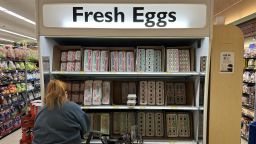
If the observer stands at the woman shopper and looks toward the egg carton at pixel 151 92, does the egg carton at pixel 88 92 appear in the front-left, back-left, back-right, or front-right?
front-left

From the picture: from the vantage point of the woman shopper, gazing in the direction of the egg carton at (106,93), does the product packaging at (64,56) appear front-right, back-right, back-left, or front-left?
front-left

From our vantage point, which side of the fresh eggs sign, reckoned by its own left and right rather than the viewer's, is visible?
front
